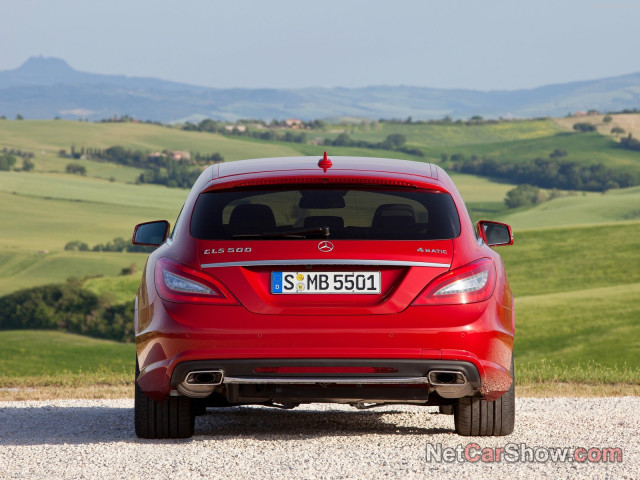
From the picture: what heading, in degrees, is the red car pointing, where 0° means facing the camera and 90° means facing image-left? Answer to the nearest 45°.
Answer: approximately 180°
